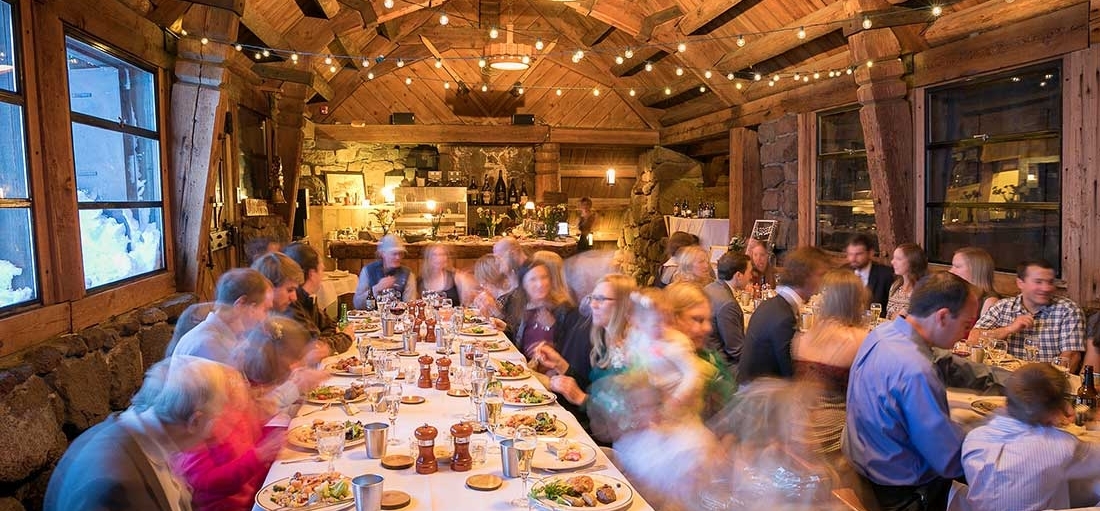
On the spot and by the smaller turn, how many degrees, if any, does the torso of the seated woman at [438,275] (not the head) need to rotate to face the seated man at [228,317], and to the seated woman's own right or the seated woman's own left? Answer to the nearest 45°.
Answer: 0° — they already face them

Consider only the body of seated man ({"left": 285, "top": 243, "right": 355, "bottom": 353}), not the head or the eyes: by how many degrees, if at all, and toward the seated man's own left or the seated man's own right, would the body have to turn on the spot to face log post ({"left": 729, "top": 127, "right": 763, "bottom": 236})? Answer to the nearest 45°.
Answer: approximately 45° to the seated man's own left

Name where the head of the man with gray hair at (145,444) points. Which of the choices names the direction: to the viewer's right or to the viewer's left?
to the viewer's right

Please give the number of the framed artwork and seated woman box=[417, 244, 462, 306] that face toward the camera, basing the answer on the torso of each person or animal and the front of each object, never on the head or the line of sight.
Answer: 2

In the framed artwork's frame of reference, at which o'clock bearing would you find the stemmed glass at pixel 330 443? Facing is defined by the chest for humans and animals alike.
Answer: The stemmed glass is roughly at 12 o'clock from the framed artwork.

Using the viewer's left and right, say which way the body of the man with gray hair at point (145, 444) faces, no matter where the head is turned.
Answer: facing to the right of the viewer

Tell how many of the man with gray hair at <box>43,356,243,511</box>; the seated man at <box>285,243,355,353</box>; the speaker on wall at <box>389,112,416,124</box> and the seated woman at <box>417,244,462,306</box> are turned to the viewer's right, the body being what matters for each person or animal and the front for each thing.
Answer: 2

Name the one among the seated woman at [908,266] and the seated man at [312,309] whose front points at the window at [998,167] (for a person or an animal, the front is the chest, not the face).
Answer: the seated man

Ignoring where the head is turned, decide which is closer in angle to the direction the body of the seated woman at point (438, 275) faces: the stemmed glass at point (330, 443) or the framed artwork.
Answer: the stemmed glass
